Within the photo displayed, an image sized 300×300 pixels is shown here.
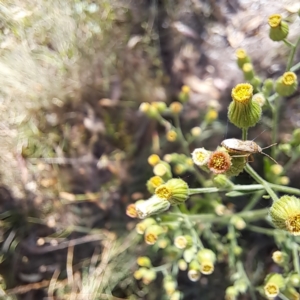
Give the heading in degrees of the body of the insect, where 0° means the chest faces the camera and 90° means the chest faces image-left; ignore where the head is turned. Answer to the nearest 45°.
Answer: approximately 270°

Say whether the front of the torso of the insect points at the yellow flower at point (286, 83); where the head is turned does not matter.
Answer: no
